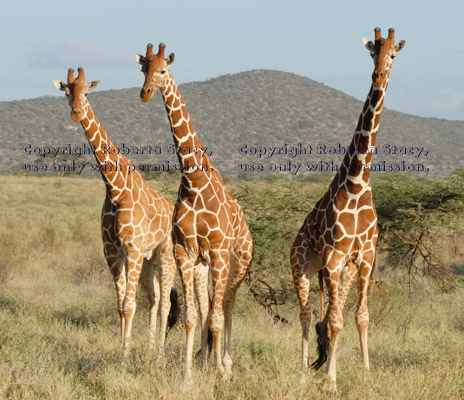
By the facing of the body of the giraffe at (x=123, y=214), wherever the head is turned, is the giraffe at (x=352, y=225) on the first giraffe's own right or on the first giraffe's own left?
on the first giraffe's own left

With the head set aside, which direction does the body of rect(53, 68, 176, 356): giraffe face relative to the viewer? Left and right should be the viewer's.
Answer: facing the viewer and to the left of the viewer

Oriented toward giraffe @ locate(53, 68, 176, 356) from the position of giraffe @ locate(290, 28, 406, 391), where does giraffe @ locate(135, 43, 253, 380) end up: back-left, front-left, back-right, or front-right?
front-left

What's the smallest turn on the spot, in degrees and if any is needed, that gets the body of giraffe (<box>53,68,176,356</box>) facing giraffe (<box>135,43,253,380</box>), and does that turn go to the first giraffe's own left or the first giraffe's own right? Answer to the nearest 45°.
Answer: approximately 90° to the first giraffe's own left

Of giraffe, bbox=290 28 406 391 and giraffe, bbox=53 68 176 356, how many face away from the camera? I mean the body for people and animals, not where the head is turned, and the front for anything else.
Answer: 0

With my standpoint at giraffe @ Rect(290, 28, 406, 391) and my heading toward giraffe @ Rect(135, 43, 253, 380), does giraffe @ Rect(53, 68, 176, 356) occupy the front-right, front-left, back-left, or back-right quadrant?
front-right

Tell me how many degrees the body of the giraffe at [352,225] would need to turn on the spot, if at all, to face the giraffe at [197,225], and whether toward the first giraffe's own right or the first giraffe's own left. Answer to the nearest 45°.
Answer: approximately 135° to the first giraffe's own right

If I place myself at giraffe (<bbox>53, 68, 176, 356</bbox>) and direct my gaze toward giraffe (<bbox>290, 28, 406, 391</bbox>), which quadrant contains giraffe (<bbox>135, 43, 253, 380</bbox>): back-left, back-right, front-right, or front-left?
front-right

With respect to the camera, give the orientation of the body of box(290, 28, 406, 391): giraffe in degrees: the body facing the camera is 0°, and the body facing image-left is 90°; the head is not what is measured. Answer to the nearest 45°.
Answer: approximately 315°
